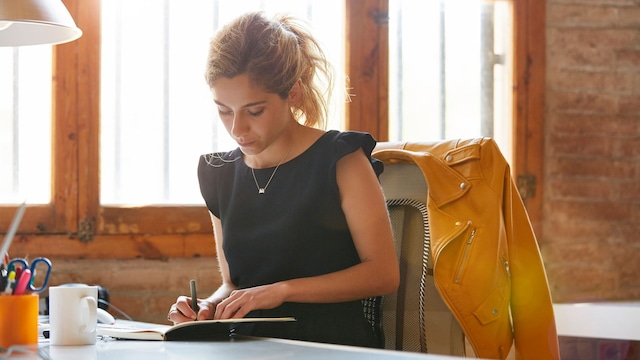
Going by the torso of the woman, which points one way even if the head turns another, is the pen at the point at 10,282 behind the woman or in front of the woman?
in front

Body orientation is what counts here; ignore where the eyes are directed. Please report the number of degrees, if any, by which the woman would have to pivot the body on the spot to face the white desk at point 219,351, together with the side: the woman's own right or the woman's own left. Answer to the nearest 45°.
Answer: approximately 45° to the woman's own left

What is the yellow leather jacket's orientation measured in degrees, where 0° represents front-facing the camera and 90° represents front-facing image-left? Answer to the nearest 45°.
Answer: approximately 45°

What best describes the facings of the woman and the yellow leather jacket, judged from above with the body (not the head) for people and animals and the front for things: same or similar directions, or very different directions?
same or similar directions

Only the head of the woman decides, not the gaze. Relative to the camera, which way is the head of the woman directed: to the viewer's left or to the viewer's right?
to the viewer's left

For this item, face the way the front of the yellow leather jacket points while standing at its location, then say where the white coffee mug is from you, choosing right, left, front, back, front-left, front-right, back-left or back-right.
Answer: front

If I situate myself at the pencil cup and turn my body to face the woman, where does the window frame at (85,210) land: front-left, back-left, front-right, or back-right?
front-left

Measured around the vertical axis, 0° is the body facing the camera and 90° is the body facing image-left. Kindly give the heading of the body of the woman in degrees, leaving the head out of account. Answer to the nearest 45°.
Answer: approximately 45°

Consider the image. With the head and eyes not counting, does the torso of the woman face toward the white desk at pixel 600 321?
no
